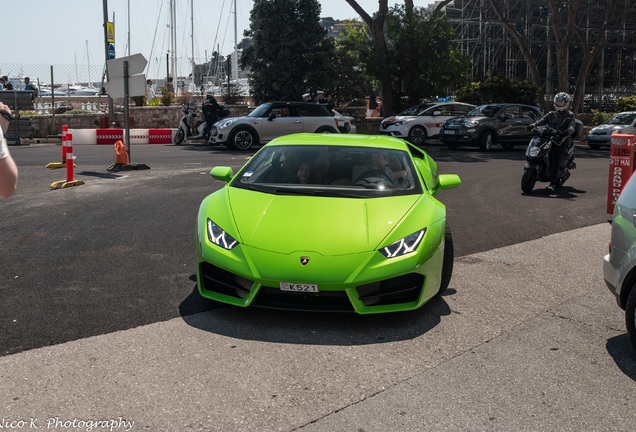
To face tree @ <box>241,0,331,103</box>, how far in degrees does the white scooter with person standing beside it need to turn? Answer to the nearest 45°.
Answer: approximately 180°

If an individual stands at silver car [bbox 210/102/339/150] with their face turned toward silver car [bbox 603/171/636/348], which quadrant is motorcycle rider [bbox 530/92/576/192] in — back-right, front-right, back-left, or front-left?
front-left

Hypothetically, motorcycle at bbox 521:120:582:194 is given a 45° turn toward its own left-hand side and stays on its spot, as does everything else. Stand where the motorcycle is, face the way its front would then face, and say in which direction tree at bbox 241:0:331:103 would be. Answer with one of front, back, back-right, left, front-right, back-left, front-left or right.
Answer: back-right

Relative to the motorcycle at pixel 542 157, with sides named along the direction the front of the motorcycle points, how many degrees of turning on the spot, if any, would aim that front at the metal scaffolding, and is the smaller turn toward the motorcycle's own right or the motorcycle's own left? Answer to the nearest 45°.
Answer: approximately 135° to the motorcycle's own right

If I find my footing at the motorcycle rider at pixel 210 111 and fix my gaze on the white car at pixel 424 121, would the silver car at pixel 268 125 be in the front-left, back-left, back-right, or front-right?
front-right

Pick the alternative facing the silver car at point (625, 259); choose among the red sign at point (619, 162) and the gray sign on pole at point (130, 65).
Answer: the red sign

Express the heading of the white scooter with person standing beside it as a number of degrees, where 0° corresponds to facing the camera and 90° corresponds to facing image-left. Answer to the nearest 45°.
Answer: approximately 45°

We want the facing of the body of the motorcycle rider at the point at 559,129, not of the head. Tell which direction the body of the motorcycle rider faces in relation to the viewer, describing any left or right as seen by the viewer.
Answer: facing the viewer and to the left of the viewer

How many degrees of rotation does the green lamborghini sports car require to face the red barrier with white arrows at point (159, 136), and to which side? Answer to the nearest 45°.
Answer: approximately 180°

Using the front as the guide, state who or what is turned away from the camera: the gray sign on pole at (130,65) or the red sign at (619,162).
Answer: the gray sign on pole

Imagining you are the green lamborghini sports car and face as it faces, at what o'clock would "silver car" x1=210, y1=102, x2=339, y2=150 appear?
The silver car is roughly at 6 o'clock from the green lamborghini sports car.

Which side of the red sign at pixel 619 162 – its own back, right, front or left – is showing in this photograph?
front

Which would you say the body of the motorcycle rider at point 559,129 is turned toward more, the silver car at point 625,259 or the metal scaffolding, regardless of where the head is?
the silver car

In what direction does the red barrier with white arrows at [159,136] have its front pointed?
toward the camera

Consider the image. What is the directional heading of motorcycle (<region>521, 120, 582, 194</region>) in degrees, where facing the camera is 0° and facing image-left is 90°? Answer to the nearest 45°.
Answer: approximately 45°
